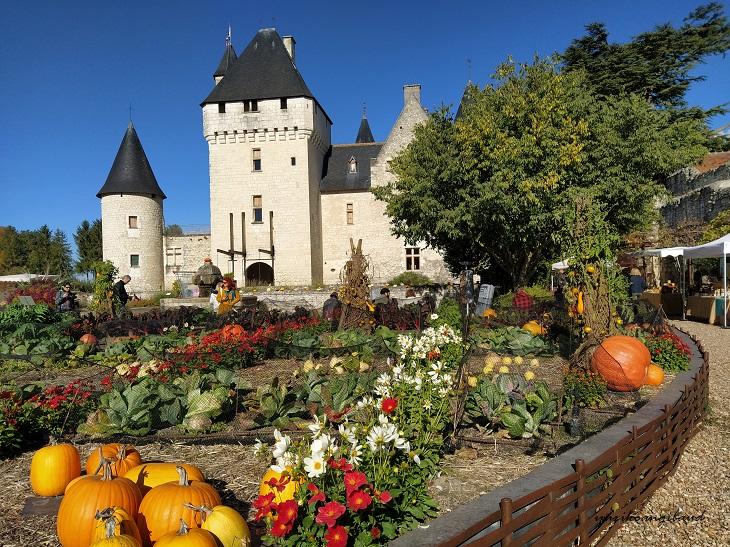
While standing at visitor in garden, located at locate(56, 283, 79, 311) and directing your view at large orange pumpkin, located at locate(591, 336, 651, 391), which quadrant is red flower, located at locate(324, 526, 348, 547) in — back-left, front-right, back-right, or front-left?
front-right

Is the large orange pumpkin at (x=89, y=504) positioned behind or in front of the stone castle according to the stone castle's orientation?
in front

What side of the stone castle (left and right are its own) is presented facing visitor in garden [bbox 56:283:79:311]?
front

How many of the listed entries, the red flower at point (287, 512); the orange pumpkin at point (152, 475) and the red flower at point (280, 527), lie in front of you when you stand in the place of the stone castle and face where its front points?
3

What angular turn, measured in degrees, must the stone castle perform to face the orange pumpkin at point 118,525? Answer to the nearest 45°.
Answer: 0° — it already faces it

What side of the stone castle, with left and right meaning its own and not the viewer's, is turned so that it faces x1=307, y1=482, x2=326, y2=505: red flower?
front

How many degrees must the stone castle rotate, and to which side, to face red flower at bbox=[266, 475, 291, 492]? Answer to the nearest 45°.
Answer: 0° — it already faces it

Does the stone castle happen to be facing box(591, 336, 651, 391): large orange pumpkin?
yes

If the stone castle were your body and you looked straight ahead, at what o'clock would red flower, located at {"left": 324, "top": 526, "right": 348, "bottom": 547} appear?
The red flower is roughly at 12 o'clock from the stone castle.

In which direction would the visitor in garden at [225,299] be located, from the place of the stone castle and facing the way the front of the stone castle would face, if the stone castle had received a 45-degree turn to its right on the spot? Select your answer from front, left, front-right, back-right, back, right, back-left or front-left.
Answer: front-left

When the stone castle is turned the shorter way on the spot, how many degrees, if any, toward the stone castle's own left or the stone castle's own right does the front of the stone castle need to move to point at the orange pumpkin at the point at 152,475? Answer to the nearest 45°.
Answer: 0° — it already faces it

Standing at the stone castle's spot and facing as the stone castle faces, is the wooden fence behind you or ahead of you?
ahead

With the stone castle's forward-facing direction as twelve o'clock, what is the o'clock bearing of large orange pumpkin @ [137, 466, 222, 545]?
The large orange pumpkin is roughly at 12 o'clock from the stone castle.

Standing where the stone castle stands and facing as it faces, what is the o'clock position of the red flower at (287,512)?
The red flower is roughly at 12 o'clock from the stone castle.

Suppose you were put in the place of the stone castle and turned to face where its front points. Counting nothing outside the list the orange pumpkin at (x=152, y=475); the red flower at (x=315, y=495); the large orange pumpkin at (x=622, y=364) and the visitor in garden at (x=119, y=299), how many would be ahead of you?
4

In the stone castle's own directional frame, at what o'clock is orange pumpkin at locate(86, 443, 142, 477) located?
The orange pumpkin is roughly at 12 o'clock from the stone castle.

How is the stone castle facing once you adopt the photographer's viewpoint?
facing the viewer

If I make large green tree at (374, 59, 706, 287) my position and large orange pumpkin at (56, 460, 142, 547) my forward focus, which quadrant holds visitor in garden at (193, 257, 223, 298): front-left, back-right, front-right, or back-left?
front-right

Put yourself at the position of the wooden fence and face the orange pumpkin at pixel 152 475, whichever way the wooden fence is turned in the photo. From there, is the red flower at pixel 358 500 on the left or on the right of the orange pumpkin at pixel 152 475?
left

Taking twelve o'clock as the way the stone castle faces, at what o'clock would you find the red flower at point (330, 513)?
The red flower is roughly at 12 o'clock from the stone castle.

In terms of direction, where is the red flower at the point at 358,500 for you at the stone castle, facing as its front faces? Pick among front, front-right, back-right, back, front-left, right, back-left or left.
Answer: front
